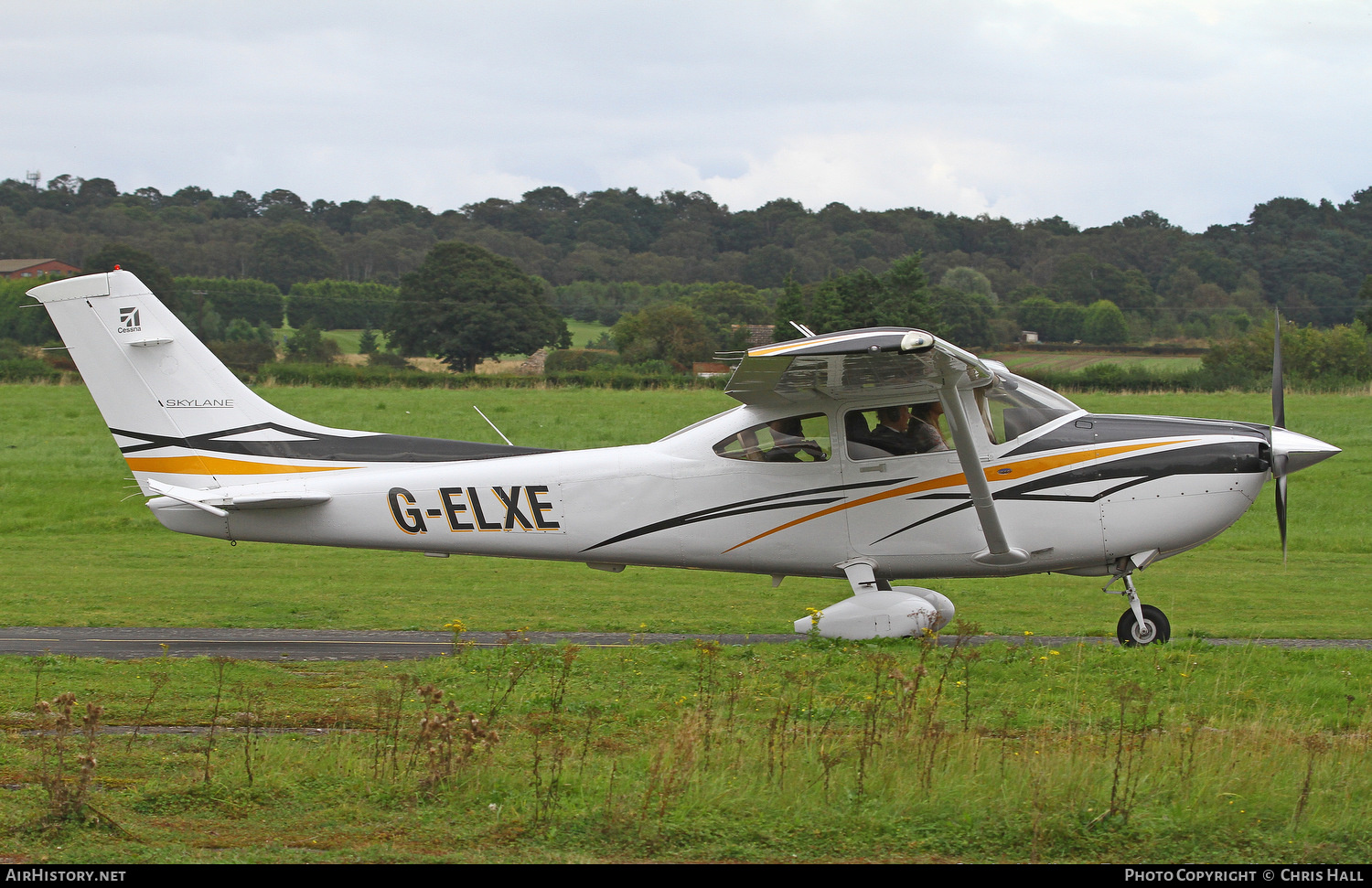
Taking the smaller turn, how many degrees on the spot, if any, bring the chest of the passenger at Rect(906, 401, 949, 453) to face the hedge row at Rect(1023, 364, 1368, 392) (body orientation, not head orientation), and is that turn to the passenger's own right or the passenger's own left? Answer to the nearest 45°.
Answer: approximately 90° to the passenger's own left

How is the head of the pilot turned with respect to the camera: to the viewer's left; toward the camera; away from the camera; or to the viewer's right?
to the viewer's right

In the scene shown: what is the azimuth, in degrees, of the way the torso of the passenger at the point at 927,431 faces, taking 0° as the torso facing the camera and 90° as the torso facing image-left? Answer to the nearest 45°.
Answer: approximately 270°

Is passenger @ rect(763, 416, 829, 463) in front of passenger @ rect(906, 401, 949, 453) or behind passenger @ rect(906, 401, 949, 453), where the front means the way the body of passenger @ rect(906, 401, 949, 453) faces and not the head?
behind

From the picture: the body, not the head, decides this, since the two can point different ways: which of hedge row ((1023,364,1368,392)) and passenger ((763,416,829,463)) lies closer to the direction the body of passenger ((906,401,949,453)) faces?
the hedge row

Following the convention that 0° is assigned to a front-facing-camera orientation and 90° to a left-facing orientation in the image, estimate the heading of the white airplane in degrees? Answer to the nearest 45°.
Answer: approximately 270°

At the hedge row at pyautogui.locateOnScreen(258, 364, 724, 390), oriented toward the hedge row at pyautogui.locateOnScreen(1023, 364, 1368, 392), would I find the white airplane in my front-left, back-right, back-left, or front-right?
front-right
